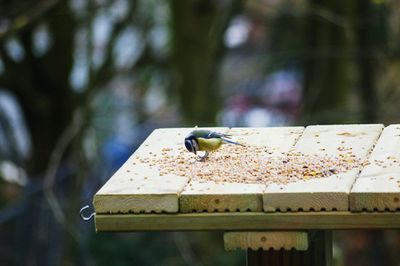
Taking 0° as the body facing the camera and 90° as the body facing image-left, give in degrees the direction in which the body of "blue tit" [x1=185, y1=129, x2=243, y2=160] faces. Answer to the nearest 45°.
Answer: approximately 90°
